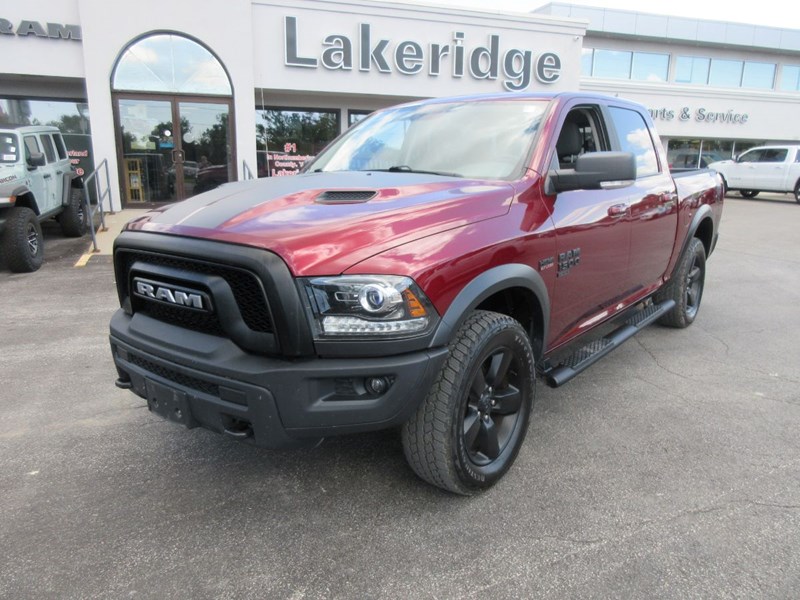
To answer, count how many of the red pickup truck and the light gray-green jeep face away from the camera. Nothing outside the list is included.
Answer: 0

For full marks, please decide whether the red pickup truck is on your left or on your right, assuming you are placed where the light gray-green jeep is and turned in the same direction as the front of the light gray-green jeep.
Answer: on your left

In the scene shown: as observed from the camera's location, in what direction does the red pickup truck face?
facing the viewer and to the left of the viewer

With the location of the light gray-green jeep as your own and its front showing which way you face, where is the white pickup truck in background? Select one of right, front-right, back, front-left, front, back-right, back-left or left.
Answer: back-left

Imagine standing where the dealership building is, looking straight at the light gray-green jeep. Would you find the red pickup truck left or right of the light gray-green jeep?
left

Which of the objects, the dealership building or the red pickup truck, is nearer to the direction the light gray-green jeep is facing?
the red pickup truck

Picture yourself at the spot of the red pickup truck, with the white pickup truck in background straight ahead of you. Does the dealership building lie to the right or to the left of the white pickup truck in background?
left

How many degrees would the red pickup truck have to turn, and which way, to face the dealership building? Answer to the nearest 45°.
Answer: approximately 135° to its right

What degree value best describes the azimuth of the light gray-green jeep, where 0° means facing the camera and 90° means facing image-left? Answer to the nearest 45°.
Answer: approximately 45°

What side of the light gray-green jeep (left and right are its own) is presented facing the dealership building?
back

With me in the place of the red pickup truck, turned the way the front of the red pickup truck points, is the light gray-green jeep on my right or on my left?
on my right
